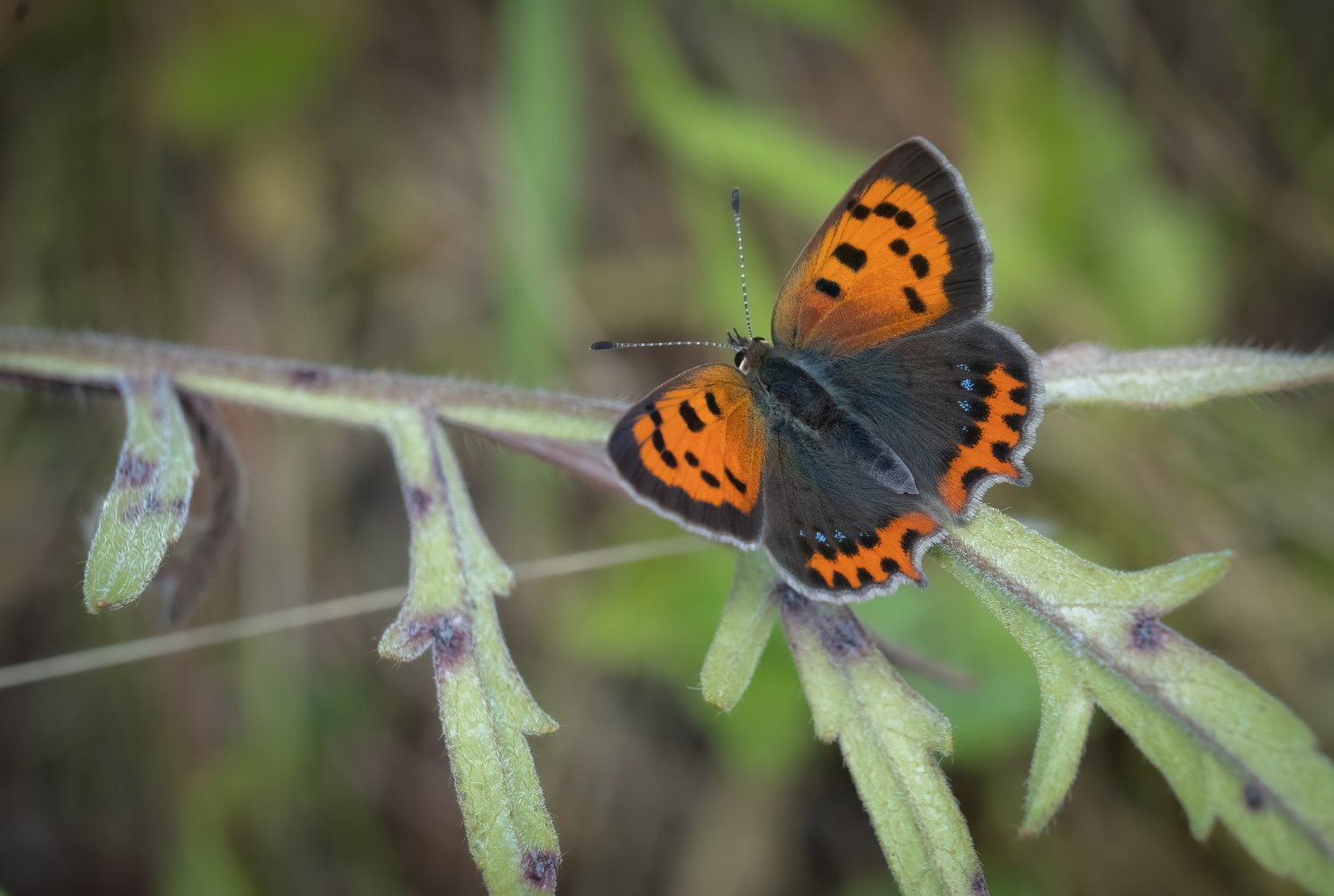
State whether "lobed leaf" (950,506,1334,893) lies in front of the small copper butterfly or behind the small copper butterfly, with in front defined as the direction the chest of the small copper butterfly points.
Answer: behind

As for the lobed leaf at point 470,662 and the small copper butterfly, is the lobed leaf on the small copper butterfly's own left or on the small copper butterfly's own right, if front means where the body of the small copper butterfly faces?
on the small copper butterfly's own left

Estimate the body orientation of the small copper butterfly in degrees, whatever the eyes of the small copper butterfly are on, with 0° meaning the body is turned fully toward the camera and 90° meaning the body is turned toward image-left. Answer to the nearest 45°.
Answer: approximately 135°
